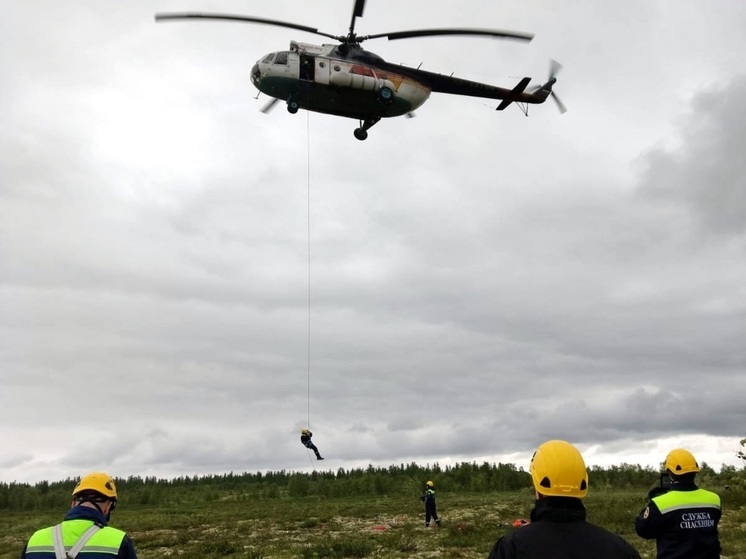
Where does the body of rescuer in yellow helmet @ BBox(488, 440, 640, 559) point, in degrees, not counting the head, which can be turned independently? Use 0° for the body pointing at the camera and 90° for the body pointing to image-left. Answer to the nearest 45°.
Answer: approximately 180°

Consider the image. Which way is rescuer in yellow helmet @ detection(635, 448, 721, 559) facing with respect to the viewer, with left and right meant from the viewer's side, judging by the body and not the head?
facing away from the viewer and to the left of the viewer

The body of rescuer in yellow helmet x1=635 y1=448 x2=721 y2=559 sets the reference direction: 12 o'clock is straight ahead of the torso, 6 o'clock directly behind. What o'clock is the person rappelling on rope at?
The person rappelling on rope is roughly at 12 o'clock from the rescuer in yellow helmet.

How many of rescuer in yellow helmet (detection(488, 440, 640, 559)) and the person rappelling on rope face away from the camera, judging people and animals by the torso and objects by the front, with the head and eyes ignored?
1

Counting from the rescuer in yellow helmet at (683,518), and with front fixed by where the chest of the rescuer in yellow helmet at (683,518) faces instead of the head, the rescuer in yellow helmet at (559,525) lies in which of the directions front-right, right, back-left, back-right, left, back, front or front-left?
back-left

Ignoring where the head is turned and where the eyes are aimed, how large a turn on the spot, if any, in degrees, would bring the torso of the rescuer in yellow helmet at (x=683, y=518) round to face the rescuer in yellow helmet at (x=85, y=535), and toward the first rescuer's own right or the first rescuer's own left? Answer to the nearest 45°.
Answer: approximately 90° to the first rescuer's own left

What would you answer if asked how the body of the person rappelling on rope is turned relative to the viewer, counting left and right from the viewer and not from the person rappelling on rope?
facing to the right of the viewer

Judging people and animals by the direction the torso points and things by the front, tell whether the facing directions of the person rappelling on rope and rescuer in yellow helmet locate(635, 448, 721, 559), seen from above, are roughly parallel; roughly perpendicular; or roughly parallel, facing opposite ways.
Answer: roughly perpendicular
